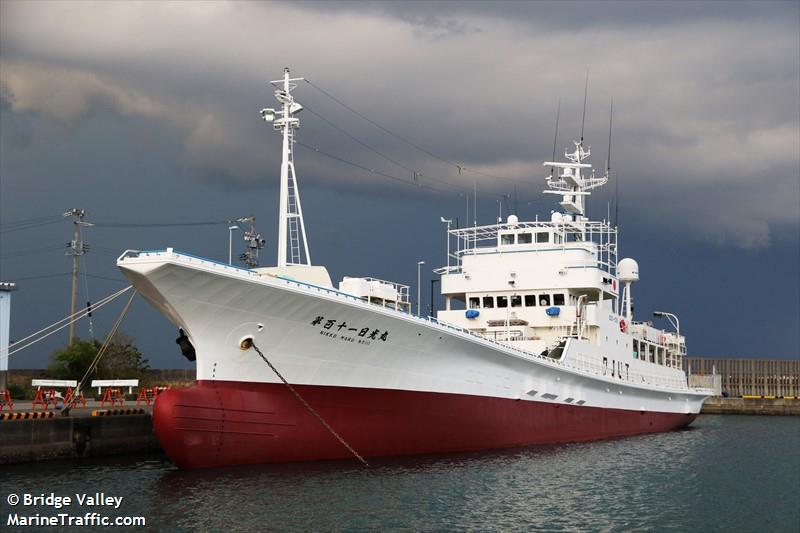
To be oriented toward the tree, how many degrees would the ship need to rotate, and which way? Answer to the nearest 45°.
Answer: approximately 90° to its right

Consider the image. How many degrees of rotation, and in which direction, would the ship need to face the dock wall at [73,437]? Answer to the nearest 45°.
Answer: approximately 45° to its right

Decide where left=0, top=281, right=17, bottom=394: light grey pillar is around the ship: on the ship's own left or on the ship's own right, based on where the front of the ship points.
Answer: on the ship's own right

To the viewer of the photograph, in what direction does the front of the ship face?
facing the viewer and to the left of the viewer
